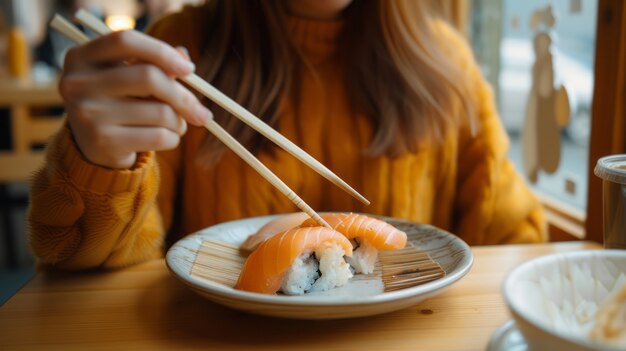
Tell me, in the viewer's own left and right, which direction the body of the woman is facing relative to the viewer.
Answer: facing the viewer

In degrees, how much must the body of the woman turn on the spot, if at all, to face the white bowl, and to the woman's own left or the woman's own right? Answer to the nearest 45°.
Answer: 0° — they already face it

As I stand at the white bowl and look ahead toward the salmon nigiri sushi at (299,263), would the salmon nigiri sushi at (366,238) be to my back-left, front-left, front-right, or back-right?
front-right

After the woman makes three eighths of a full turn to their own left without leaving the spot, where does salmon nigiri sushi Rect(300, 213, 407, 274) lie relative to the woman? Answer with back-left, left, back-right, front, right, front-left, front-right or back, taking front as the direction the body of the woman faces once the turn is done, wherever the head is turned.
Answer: back-right

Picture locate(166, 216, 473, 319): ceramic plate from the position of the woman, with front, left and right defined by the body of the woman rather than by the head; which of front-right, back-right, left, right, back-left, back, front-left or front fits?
front

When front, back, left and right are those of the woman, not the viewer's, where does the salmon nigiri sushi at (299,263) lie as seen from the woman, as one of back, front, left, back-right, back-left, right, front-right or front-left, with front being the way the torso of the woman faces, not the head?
front

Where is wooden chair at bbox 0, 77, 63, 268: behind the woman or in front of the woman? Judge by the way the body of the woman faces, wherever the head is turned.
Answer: behind

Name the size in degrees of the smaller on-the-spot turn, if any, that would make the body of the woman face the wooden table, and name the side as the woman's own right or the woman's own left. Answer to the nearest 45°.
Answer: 0° — they already face it
